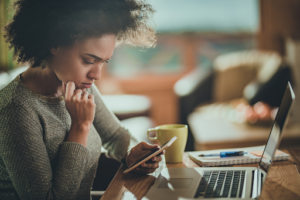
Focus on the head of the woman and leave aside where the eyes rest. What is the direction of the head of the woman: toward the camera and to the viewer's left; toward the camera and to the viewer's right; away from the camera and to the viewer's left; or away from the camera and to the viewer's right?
toward the camera and to the viewer's right

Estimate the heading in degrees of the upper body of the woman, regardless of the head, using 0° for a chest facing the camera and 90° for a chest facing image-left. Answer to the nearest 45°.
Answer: approximately 315°

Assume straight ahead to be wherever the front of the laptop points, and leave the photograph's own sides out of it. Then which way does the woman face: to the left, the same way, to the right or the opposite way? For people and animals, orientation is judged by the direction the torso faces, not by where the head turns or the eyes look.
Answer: the opposite way

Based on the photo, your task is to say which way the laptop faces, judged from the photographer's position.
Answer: facing to the left of the viewer

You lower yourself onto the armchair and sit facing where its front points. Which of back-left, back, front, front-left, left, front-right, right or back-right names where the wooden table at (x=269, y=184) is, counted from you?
front-left

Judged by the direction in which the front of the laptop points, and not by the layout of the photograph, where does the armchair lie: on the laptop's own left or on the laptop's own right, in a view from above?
on the laptop's own right

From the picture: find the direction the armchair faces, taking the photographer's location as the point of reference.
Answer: facing the viewer and to the left of the viewer

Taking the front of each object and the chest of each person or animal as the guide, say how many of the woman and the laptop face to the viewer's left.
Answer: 1
